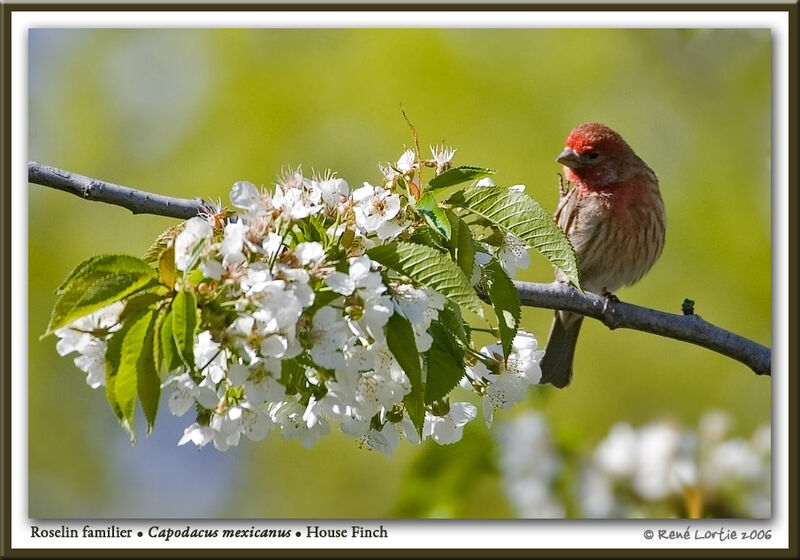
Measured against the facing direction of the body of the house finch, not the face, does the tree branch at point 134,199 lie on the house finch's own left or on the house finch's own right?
on the house finch's own right

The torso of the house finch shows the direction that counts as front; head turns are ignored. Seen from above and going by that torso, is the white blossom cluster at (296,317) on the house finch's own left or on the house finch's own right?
on the house finch's own right
